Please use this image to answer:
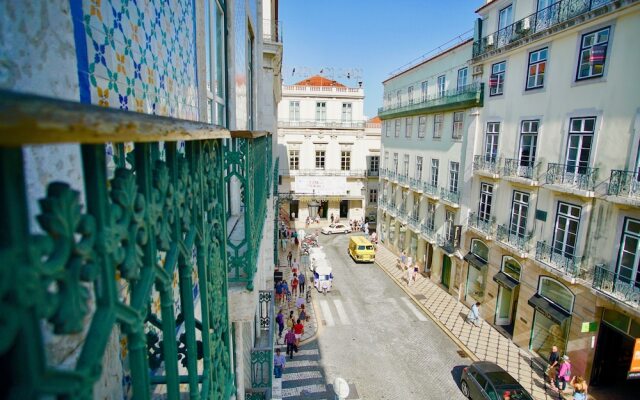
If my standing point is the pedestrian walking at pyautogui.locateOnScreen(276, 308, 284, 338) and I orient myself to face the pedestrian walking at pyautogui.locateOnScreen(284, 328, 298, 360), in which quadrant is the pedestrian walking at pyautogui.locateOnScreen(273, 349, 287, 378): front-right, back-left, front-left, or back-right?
front-right

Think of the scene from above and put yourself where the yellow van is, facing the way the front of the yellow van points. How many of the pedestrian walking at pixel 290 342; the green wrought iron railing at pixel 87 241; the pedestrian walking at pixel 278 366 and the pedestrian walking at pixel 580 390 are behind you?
0

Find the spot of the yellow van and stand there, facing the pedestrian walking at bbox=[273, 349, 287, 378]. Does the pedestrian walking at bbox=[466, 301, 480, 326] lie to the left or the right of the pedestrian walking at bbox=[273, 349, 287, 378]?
left

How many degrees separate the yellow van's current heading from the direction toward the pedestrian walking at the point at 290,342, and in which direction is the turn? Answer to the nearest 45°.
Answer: approximately 45° to its right

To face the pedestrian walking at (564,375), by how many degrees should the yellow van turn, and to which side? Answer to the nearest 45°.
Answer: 0° — it already faces them

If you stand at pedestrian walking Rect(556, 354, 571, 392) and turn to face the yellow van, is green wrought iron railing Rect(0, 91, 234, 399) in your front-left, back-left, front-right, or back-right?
back-left

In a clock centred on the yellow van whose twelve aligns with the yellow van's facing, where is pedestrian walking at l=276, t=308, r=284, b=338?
The pedestrian walking is roughly at 2 o'clock from the yellow van.

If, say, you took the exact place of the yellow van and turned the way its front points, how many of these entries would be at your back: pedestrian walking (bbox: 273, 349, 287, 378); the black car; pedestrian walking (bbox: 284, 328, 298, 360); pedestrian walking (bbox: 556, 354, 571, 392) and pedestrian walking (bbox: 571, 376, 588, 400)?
0

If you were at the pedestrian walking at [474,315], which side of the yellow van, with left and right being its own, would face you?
front

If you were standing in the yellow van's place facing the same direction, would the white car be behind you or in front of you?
behind

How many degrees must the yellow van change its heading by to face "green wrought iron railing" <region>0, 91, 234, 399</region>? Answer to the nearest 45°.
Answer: approximately 45° to its right

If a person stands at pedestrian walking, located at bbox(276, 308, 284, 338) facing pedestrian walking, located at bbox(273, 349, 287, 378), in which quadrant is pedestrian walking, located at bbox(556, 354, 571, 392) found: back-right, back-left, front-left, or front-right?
front-left

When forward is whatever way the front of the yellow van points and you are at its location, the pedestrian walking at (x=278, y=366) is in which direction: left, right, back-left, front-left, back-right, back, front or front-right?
front-right

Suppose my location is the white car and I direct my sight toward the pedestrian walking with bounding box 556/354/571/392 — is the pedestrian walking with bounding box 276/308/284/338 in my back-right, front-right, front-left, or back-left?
front-right

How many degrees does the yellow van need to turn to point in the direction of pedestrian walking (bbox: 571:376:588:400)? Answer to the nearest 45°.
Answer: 0° — it already faces them

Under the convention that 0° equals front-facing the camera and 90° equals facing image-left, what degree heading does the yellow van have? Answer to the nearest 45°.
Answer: approximately 315°
